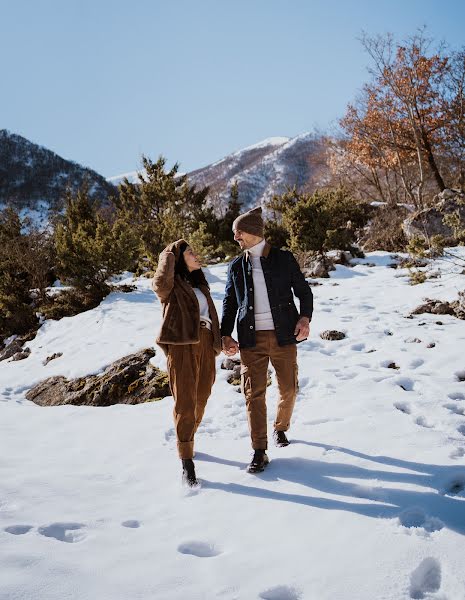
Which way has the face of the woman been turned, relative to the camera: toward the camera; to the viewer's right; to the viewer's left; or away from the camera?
to the viewer's right

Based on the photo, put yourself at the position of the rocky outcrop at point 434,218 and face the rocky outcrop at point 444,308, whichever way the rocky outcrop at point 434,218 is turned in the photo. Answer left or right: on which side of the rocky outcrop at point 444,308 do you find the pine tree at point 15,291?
right

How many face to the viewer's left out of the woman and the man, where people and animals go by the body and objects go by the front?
0

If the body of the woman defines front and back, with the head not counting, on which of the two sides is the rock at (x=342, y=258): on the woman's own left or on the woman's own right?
on the woman's own left

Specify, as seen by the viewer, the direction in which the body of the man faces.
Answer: toward the camera

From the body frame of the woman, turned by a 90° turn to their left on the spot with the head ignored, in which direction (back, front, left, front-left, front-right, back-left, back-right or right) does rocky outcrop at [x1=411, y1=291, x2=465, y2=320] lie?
front

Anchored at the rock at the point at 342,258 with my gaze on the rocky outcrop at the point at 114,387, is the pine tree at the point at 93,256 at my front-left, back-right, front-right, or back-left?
front-right

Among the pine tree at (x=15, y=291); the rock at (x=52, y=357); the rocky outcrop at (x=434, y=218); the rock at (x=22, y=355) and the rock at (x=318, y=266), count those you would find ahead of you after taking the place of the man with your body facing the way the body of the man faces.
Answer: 0

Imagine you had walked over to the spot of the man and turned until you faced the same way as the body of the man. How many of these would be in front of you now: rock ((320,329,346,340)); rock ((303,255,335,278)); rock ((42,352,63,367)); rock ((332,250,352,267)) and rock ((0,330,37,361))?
0

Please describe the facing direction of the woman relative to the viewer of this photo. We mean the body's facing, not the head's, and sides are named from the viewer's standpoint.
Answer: facing the viewer and to the right of the viewer

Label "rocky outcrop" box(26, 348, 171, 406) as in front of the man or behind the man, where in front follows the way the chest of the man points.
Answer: behind

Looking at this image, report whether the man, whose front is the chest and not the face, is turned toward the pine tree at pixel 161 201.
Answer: no

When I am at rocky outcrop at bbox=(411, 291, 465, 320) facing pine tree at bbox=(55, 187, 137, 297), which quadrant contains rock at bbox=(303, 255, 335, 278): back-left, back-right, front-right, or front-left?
front-right
